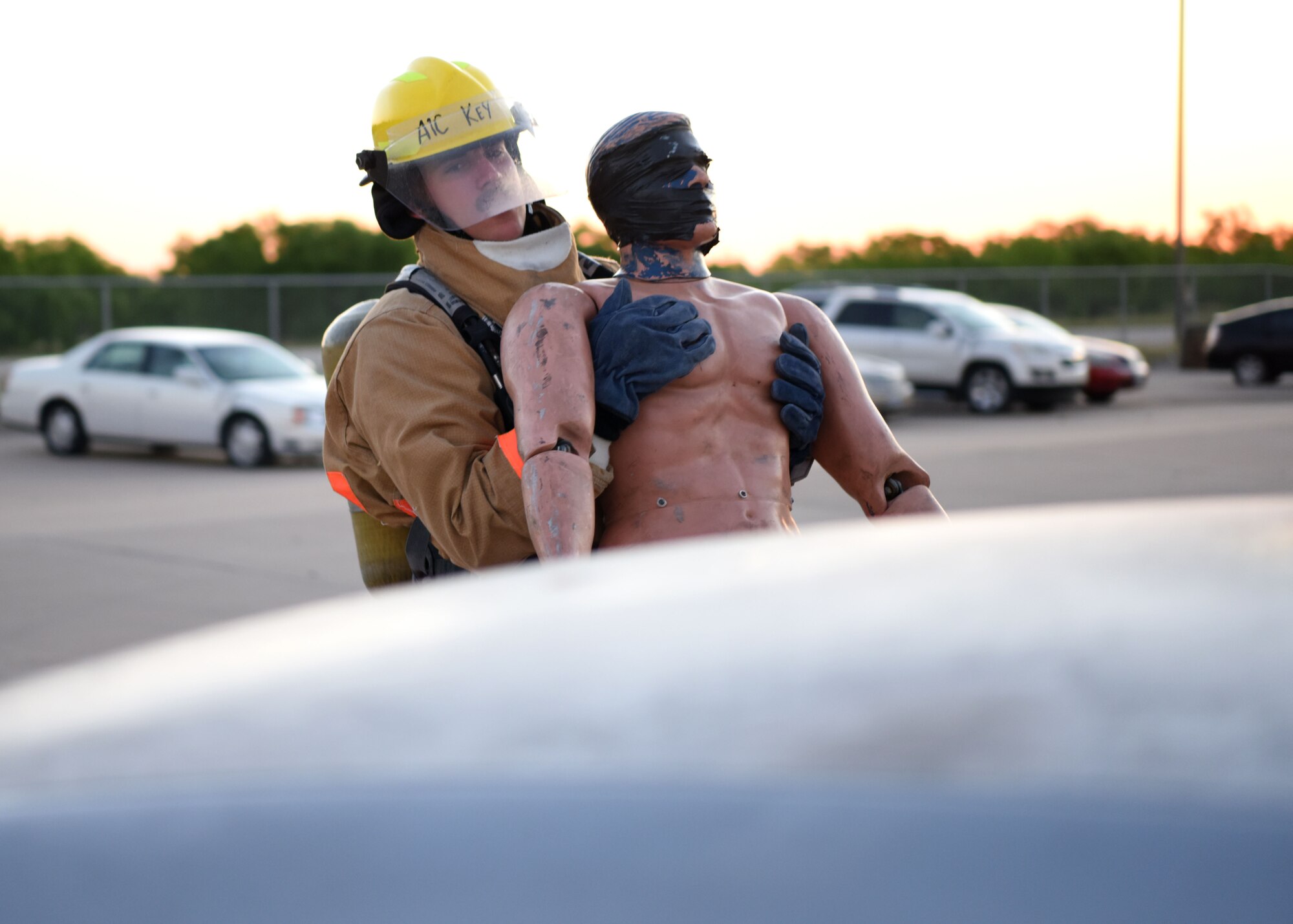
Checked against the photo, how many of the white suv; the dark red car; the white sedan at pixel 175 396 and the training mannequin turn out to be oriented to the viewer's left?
0

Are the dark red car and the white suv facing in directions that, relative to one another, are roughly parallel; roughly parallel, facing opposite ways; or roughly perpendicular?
roughly parallel

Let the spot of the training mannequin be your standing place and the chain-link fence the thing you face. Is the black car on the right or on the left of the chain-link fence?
right

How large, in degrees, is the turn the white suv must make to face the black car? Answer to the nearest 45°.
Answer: approximately 90° to its left

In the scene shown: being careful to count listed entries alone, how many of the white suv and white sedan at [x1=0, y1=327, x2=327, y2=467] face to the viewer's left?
0

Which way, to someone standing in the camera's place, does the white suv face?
facing the viewer and to the right of the viewer

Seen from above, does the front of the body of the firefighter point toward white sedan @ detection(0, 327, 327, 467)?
no

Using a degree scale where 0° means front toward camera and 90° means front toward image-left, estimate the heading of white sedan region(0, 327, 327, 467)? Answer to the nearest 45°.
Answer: approximately 315°

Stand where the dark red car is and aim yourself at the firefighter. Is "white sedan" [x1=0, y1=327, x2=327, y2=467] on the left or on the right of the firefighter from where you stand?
right

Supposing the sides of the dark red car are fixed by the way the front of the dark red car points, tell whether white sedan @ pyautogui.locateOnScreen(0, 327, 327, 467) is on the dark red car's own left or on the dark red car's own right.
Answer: on the dark red car's own right

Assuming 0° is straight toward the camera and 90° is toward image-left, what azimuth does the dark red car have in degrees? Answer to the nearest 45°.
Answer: approximately 315°

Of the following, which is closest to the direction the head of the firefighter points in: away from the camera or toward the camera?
toward the camera

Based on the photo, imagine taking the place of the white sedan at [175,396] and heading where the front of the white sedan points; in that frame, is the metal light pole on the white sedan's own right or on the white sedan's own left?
on the white sedan's own left

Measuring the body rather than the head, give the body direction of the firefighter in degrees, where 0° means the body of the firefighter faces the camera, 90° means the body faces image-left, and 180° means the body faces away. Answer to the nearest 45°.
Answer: approximately 315°

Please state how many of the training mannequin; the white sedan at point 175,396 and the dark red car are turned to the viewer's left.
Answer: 0

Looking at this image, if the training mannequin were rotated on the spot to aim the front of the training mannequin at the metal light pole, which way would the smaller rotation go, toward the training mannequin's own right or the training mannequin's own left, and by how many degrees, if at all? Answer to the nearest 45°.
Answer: approximately 135° to the training mannequin's own left
